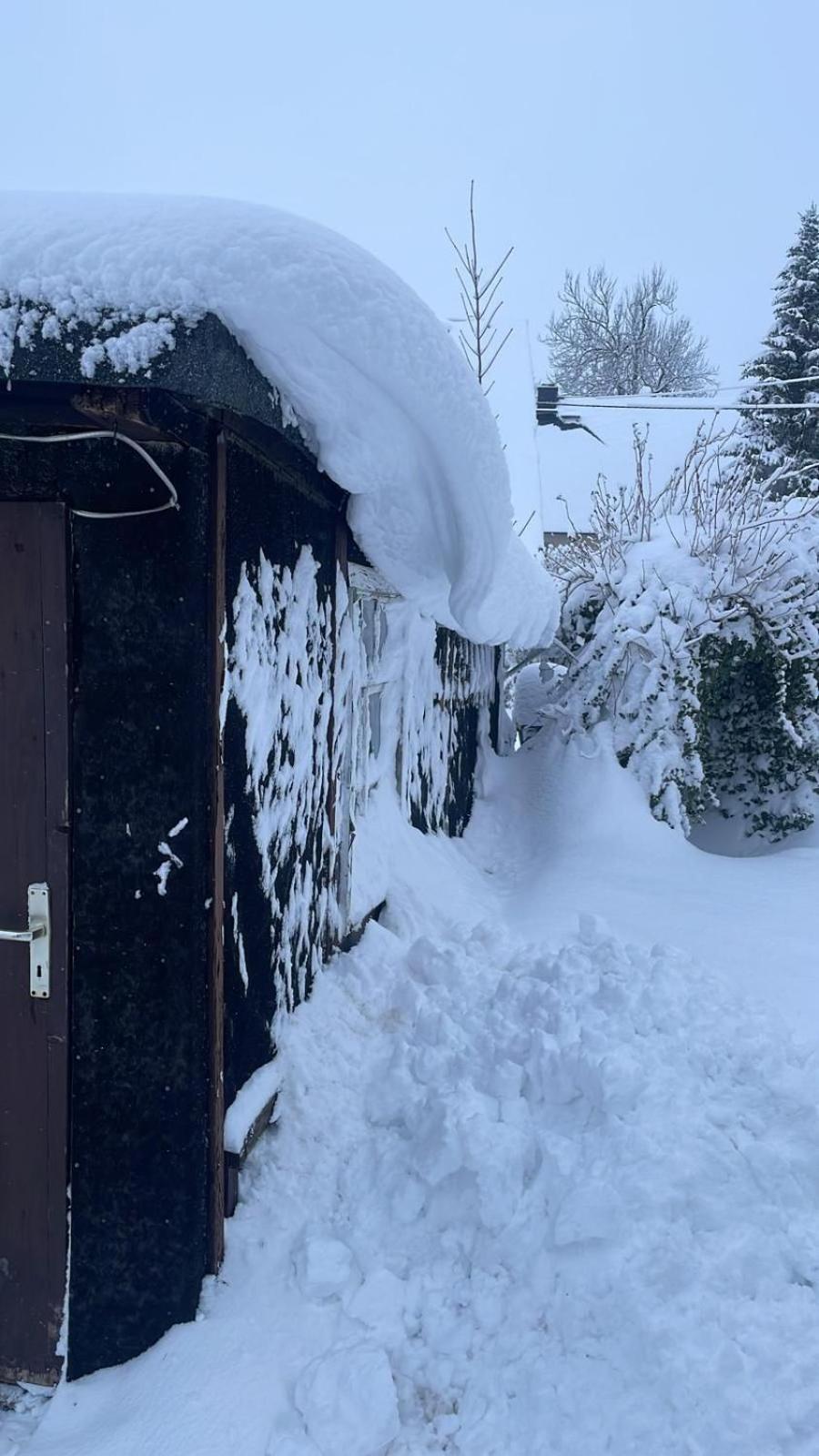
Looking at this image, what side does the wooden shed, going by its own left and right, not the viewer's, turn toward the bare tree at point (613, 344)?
back

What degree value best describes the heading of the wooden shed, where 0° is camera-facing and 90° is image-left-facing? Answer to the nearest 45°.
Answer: approximately 0°

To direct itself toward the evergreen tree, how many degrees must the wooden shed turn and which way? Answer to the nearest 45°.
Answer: approximately 135° to its left
